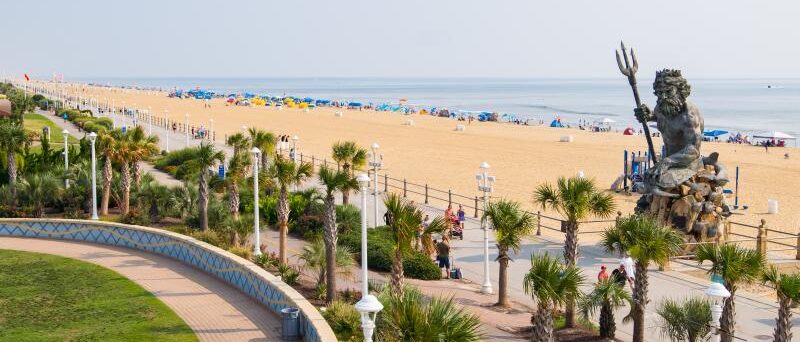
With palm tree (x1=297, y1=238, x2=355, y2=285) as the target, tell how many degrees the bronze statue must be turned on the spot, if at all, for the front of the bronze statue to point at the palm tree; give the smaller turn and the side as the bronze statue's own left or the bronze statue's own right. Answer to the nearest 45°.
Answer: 0° — it already faces it

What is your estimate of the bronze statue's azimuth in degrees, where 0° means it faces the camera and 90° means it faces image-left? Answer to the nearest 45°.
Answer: approximately 45°

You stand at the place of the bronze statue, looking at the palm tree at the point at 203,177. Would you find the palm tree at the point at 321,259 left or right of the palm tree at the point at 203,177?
left

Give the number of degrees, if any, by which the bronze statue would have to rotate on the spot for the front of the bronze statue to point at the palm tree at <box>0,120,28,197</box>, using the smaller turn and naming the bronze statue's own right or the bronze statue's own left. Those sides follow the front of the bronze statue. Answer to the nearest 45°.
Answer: approximately 45° to the bronze statue's own right

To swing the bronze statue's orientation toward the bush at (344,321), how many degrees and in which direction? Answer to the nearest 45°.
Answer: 0° — it already faces it

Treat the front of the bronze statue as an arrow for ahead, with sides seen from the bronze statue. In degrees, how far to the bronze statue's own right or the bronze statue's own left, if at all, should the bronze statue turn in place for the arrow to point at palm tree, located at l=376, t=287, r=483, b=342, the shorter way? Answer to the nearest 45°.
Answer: approximately 45° to the bronze statue's own left

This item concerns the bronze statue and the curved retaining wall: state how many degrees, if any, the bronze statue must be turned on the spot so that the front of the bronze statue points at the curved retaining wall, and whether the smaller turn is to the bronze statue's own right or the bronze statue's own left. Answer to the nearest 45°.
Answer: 0° — it already faces it
